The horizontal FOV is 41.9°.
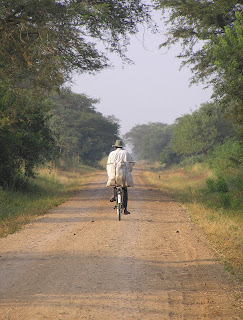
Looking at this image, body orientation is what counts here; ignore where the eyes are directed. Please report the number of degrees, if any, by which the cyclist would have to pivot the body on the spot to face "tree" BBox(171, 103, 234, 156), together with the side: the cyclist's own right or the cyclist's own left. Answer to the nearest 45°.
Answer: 0° — they already face it

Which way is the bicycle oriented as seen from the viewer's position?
away from the camera

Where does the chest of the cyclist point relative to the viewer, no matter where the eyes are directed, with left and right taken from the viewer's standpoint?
facing away from the viewer

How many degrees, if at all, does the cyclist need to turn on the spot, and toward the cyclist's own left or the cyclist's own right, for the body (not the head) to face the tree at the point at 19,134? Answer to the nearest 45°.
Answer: approximately 45° to the cyclist's own left

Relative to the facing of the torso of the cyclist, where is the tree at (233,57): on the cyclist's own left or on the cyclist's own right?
on the cyclist's own right
